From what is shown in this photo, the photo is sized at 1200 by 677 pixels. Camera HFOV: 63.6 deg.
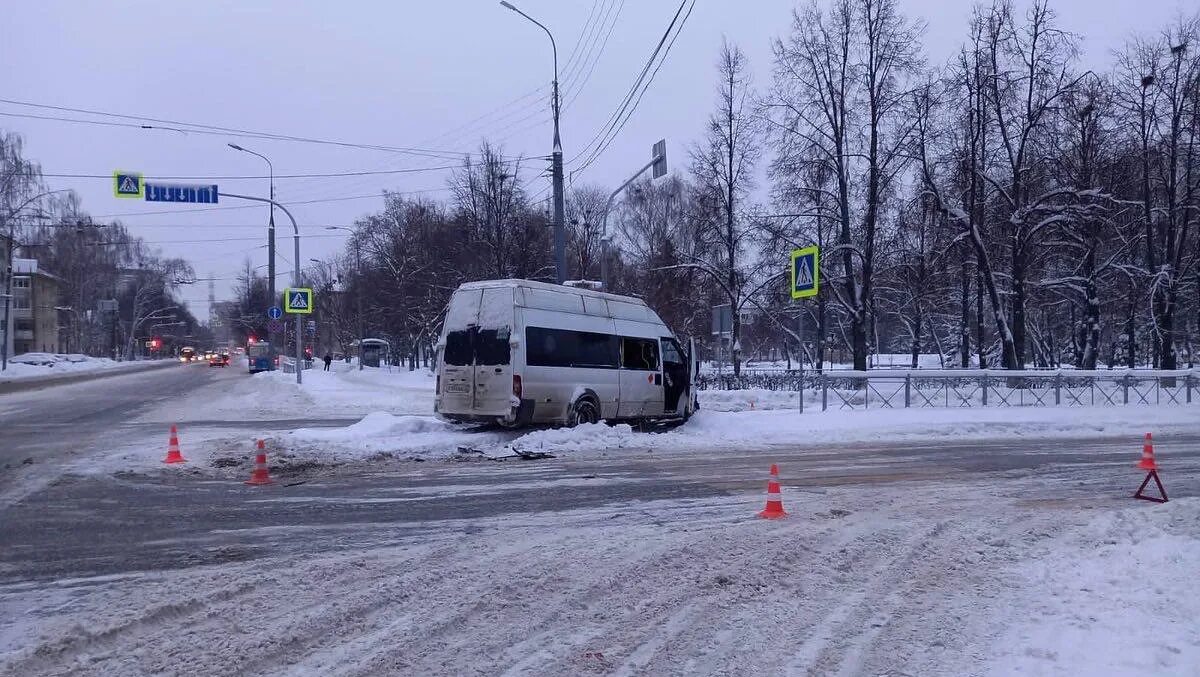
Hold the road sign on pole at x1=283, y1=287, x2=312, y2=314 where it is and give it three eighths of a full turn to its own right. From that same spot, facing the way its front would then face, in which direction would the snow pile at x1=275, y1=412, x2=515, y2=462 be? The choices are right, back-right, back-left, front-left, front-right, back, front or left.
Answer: back-left

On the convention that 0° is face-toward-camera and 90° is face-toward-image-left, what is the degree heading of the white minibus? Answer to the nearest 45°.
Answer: approximately 225°

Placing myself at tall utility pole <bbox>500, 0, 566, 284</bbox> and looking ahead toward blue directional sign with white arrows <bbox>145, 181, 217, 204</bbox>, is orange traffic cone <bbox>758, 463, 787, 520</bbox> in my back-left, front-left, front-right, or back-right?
back-left

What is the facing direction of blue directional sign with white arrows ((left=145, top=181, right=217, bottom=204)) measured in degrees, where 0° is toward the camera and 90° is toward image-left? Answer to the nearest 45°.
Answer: approximately 0°

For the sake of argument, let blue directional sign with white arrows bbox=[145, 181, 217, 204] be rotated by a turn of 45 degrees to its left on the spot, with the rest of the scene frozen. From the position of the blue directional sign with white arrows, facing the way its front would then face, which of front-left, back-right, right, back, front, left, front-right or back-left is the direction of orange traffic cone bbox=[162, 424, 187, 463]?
front-right

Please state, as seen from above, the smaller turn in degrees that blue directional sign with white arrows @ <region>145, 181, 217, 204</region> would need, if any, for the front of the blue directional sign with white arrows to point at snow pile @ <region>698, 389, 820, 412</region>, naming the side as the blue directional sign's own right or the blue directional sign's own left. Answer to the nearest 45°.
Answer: approximately 90° to the blue directional sign's own left

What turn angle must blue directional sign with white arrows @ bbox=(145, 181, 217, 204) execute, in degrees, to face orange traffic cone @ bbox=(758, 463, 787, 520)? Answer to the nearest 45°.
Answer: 0° — it already faces it

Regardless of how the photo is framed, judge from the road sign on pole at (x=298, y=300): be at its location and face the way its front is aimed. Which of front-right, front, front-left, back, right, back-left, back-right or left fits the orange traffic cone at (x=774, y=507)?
front

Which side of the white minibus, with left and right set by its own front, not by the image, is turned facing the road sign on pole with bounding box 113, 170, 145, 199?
left

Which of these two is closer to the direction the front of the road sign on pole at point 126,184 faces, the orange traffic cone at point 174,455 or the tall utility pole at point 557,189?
the orange traffic cone

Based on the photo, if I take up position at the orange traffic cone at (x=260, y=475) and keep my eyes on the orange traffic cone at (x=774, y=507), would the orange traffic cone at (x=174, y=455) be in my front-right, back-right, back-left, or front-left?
back-left

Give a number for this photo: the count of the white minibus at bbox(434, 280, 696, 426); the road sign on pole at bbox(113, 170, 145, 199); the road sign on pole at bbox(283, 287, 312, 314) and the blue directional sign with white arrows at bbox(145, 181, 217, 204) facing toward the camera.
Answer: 3

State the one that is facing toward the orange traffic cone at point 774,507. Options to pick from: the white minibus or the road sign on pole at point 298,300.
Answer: the road sign on pole

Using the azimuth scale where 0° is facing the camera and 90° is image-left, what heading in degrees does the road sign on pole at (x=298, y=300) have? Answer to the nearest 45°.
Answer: approximately 0°

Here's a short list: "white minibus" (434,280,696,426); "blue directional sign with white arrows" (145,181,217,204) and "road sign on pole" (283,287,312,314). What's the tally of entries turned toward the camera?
2

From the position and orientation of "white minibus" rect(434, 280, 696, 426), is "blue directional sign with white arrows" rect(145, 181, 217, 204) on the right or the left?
on its left
